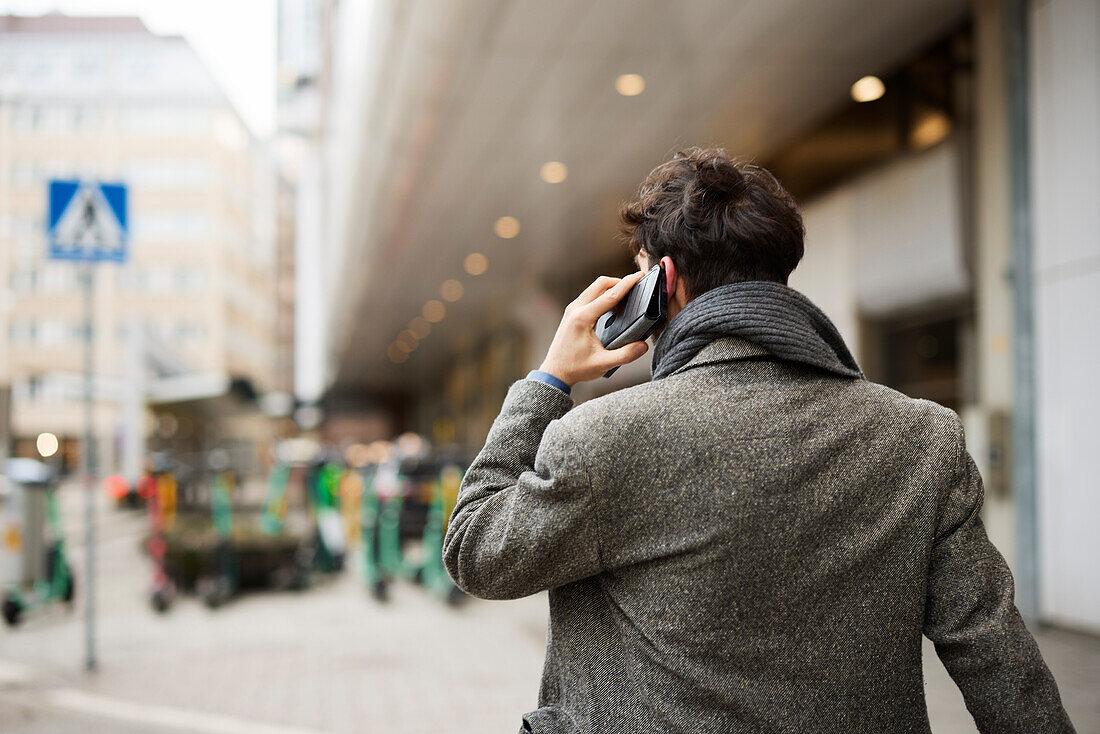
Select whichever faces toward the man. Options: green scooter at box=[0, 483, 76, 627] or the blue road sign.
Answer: the blue road sign

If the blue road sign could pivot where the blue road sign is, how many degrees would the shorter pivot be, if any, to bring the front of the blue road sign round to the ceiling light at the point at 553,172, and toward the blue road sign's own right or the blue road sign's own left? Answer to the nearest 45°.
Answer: approximately 135° to the blue road sign's own left

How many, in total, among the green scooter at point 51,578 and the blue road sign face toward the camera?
1

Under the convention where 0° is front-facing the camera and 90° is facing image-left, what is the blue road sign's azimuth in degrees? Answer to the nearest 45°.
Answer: approximately 0°

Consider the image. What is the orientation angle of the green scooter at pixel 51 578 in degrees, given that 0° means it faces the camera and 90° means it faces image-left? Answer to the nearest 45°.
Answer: approximately 225°
